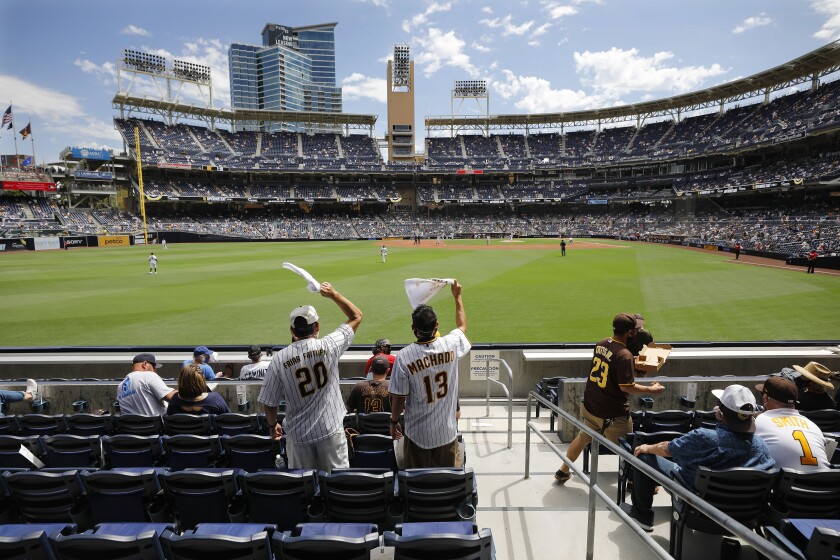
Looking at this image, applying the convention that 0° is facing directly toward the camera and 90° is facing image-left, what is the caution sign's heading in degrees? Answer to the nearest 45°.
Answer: approximately 0°
